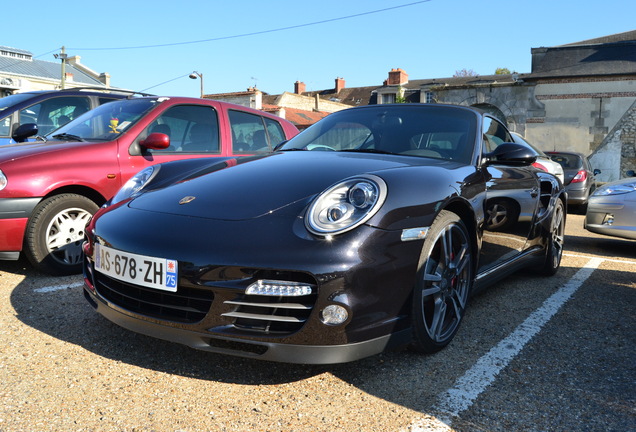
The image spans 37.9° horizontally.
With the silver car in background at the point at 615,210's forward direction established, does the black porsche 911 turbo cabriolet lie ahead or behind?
ahead

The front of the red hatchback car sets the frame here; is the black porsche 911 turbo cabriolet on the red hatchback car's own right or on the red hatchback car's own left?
on the red hatchback car's own left

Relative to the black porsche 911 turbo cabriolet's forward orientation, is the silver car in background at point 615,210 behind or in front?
behind

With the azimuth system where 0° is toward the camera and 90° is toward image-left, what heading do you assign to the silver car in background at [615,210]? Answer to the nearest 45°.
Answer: approximately 45°

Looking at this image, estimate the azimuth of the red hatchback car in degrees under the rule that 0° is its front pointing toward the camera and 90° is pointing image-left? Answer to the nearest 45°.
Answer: approximately 45°

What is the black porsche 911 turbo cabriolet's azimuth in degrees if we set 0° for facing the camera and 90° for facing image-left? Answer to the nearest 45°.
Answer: approximately 45°

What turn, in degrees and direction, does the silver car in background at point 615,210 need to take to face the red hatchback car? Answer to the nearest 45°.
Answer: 0° — it already faces it
